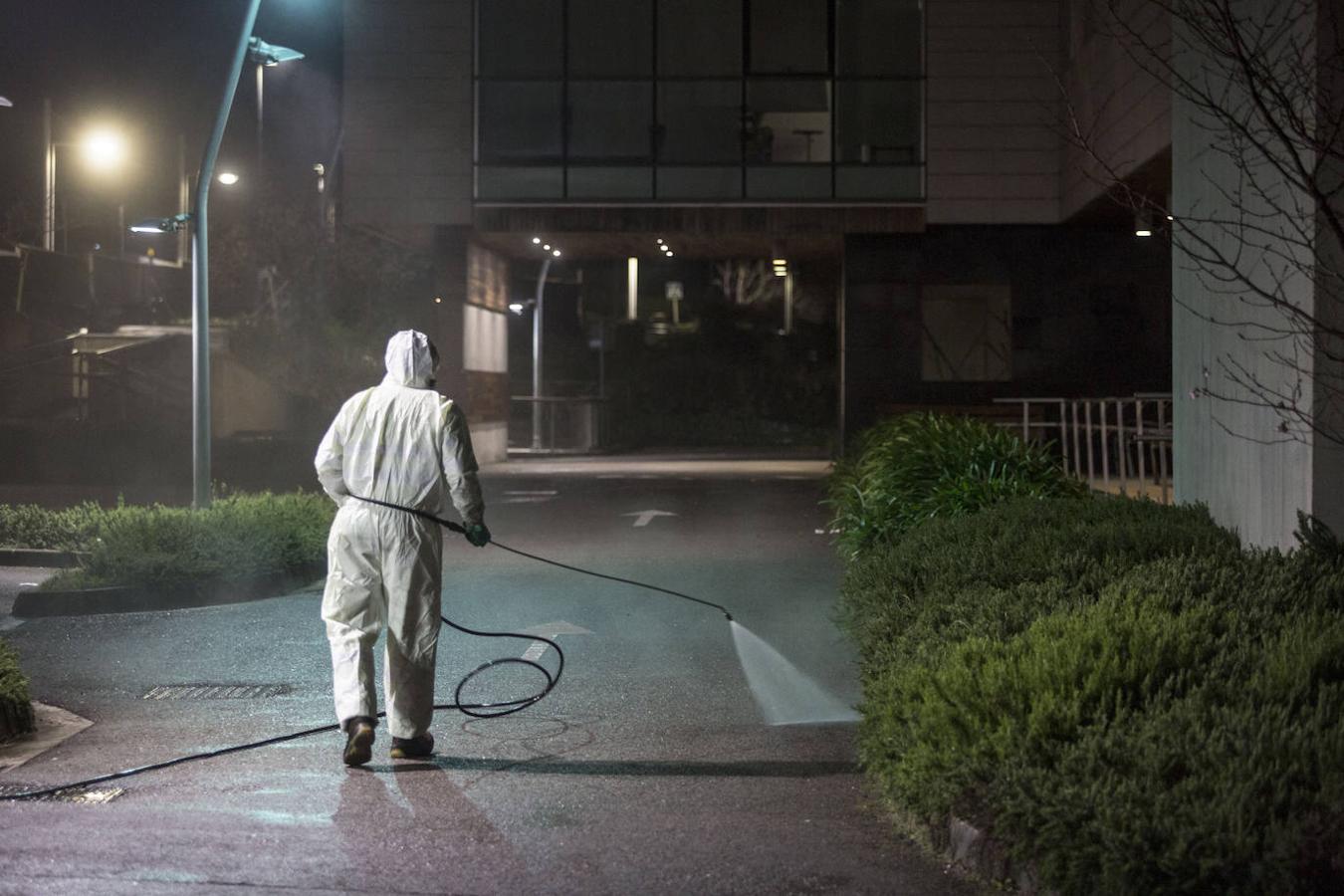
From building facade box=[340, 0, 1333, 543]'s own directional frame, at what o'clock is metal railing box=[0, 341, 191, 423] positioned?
The metal railing is roughly at 3 o'clock from the building facade.

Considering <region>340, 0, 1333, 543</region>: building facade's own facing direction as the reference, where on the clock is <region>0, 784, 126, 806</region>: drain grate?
The drain grate is roughly at 12 o'clock from the building facade.

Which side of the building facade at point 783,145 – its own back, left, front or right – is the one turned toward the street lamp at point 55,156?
right

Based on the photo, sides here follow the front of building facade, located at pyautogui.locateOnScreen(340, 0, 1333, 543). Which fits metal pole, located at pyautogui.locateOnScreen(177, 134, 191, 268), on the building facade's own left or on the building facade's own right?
on the building facade's own right

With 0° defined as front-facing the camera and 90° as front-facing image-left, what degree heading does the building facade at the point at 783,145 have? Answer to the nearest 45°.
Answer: approximately 0°

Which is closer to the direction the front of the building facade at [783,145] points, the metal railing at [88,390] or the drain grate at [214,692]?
the drain grate

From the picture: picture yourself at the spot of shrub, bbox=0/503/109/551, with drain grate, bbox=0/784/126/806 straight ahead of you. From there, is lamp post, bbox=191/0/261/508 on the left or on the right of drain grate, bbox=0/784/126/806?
left

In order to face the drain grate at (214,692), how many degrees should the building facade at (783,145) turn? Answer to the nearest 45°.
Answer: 0° — it already faces it

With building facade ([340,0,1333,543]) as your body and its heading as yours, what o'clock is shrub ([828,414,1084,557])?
The shrub is roughly at 12 o'clock from the building facade.

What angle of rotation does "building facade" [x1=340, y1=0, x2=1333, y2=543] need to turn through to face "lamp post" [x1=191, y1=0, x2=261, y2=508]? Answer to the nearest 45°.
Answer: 0° — it already faces it
